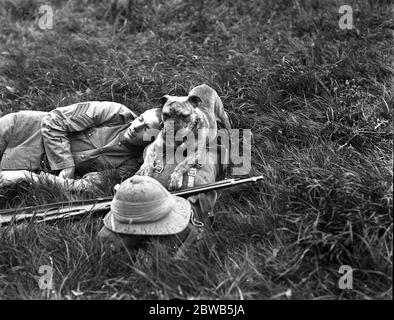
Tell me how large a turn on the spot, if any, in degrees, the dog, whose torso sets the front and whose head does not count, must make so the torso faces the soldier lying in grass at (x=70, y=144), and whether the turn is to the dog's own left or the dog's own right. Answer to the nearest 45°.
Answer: approximately 90° to the dog's own right

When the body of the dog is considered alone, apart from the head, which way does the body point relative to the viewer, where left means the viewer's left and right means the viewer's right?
facing the viewer and to the left of the viewer
